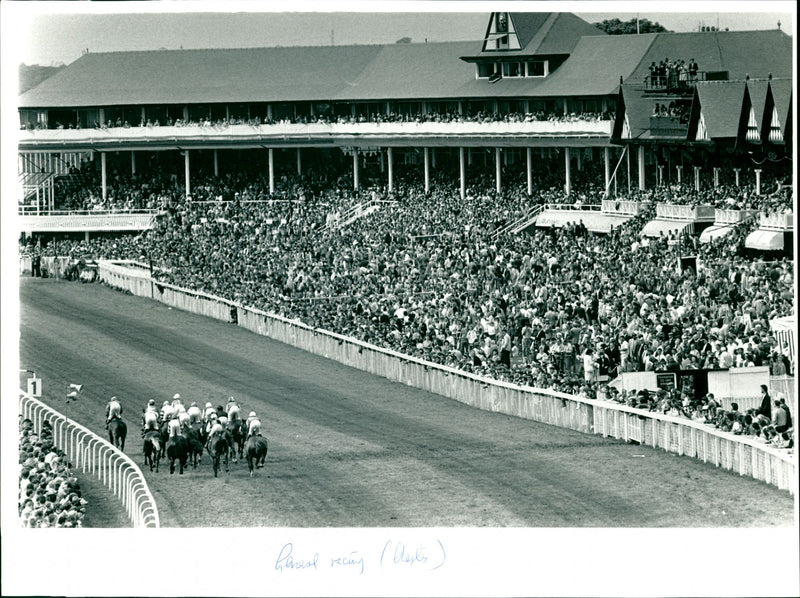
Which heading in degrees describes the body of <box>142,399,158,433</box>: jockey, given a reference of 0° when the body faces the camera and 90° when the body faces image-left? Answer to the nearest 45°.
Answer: approximately 180°

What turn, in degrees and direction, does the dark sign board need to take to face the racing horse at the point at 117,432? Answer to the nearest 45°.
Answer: approximately 90° to its right

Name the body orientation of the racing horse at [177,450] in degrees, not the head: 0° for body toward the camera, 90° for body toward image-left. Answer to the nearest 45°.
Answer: approximately 180°

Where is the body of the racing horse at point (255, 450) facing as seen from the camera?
away from the camera

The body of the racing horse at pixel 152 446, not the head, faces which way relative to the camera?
away from the camera

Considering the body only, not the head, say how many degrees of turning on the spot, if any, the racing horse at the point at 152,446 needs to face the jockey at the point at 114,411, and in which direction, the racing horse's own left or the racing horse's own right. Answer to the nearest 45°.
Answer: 0° — it already faces them

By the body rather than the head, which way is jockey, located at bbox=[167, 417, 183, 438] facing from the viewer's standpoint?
away from the camera

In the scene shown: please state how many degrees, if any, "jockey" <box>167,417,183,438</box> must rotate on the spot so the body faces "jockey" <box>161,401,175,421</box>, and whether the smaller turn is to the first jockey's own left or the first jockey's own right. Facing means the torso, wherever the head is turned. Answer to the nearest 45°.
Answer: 0° — they already face them

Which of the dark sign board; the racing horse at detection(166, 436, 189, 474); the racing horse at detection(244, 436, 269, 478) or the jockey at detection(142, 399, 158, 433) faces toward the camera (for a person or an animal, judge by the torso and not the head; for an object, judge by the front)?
the dark sign board

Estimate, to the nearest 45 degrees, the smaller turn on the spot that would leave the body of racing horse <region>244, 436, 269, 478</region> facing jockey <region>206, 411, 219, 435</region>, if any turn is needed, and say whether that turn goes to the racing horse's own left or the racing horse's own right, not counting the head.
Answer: approximately 45° to the racing horse's own left

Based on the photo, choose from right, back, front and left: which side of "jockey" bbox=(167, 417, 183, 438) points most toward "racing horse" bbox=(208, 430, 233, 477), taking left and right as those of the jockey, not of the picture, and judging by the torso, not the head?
right

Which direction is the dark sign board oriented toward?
toward the camera

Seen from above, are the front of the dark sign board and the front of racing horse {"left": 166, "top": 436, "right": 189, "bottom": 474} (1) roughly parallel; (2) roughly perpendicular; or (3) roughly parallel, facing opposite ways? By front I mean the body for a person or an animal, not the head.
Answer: roughly parallel, facing opposite ways

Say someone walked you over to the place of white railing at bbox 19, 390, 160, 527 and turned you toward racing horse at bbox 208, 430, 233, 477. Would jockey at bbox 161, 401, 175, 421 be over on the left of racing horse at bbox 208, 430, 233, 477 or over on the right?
left
